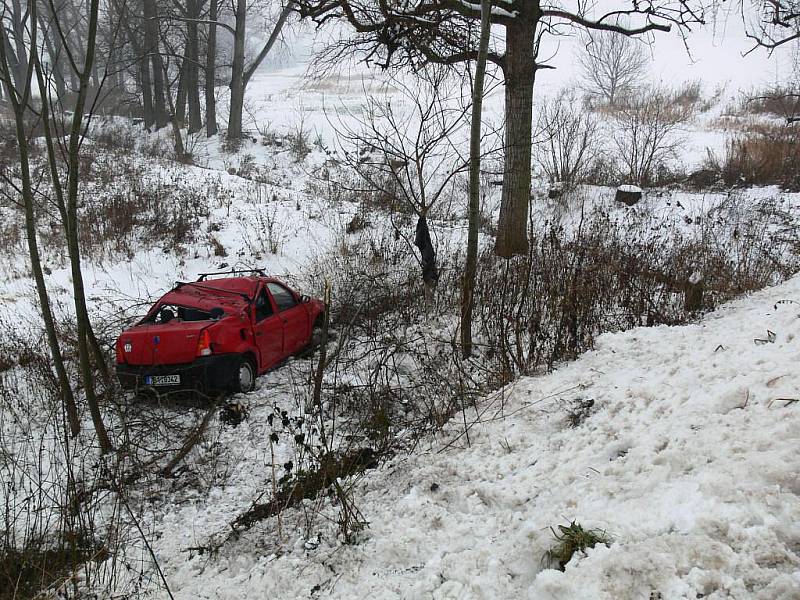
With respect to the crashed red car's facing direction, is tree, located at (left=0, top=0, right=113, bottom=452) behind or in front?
behind

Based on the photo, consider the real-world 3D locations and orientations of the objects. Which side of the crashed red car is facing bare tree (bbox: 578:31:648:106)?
front

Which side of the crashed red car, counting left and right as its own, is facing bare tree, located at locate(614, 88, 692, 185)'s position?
front

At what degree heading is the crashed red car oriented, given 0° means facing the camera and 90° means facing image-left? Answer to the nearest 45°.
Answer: approximately 225°

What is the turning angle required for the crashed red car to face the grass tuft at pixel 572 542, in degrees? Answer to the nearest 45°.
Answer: approximately 135° to its right

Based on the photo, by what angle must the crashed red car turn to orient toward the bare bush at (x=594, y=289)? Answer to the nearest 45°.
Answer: approximately 45° to its right

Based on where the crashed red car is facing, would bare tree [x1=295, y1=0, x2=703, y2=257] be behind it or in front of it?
in front
